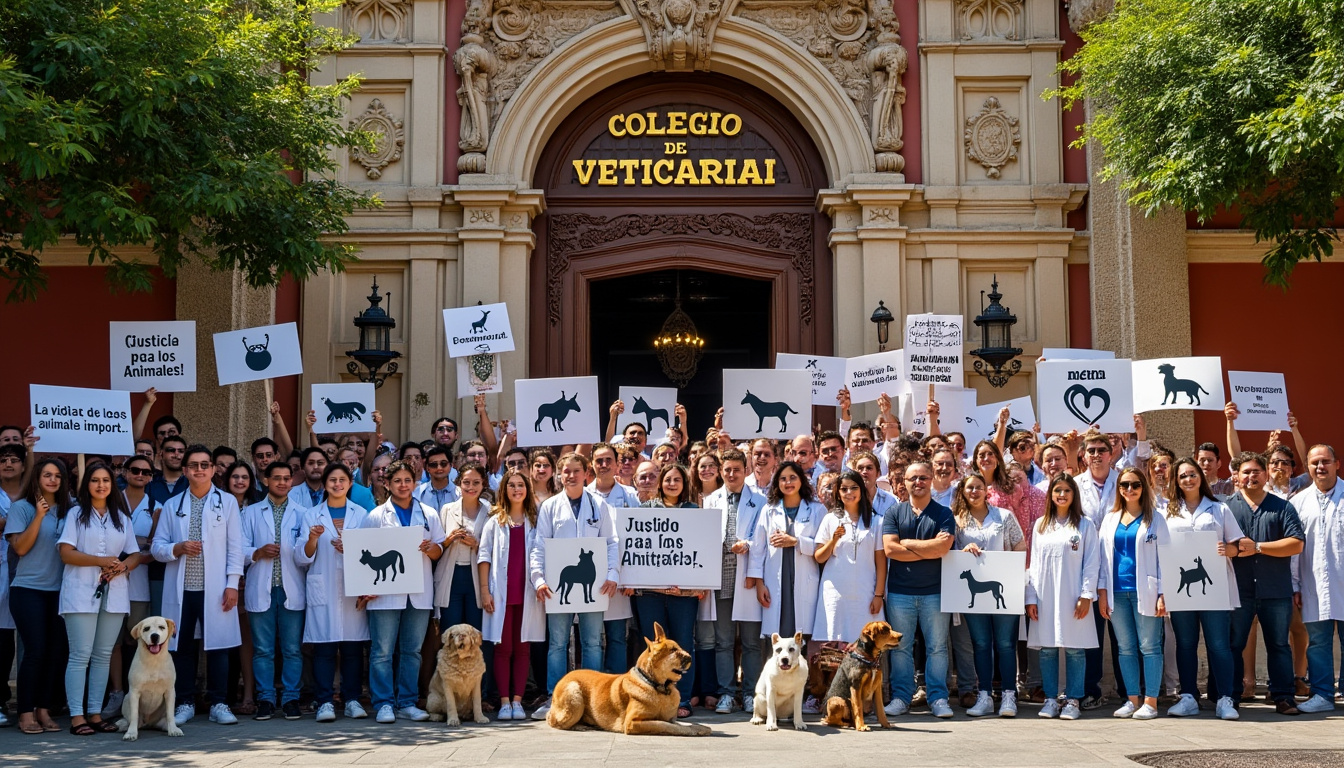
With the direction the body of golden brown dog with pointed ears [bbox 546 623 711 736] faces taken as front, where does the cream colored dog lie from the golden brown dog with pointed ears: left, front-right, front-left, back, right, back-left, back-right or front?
back

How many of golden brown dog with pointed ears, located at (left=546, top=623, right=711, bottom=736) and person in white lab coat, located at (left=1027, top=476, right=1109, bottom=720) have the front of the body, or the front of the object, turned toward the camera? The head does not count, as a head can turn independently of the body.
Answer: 1

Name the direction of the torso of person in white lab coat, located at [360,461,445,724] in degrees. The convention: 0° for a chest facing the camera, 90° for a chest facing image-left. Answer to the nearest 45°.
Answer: approximately 0°

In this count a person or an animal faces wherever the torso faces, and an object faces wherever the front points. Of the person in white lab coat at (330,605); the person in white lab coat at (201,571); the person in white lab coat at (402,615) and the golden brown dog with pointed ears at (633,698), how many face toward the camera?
3

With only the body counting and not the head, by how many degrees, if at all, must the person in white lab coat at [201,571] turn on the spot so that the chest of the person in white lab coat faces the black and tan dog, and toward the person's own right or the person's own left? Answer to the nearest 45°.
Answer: approximately 45° to the person's own left

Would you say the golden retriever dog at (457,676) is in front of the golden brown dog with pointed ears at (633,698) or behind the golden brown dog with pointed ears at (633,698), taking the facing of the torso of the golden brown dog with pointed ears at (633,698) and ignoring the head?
behind

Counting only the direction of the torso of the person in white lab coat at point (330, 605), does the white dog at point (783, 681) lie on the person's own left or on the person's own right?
on the person's own left

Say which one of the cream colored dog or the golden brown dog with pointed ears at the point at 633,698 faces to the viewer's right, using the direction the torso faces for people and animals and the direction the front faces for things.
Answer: the golden brown dog with pointed ears
